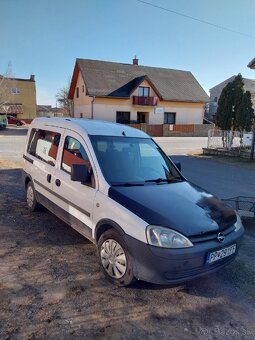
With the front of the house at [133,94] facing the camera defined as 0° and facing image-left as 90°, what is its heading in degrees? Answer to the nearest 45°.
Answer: approximately 0°

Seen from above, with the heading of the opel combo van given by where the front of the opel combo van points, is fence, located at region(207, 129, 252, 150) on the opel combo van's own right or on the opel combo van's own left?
on the opel combo van's own left

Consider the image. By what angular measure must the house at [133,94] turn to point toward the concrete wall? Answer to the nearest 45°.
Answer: approximately 90° to its left

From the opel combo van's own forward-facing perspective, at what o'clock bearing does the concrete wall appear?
The concrete wall is roughly at 8 o'clock from the opel combo van.

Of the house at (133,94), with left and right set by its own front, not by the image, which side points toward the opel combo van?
front

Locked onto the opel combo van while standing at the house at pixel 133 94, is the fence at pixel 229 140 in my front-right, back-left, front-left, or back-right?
front-left

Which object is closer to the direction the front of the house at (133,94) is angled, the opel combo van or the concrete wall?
the opel combo van

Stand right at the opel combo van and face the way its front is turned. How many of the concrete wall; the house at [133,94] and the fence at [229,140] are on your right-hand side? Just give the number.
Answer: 0

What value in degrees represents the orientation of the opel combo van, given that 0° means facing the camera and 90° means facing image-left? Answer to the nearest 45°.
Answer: approximately 315°

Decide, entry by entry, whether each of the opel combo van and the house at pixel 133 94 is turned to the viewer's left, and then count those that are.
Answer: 0

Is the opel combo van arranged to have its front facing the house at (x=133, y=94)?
no
